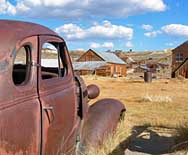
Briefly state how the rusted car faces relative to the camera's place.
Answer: facing away from the viewer and to the right of the viewer
